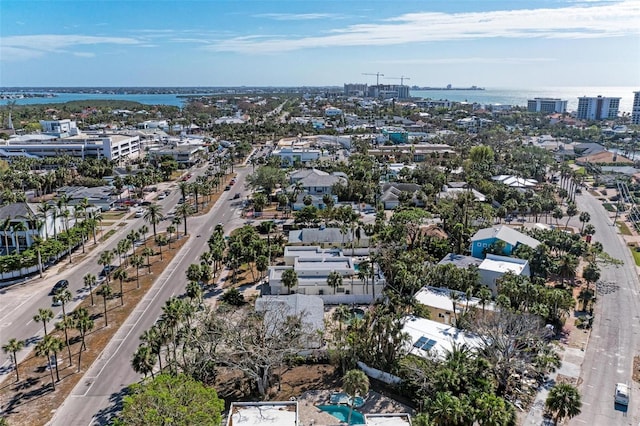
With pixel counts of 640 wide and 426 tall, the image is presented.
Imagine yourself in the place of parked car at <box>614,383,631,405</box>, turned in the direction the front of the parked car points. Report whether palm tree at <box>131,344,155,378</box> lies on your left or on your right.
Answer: on your left

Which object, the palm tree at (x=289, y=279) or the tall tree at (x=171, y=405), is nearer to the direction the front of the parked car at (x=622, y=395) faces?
the palm tree

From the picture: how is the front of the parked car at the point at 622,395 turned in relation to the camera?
facing away from the viewer

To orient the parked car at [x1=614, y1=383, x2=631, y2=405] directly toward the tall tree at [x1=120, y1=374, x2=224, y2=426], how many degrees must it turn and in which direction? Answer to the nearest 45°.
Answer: approximately 135° to its left

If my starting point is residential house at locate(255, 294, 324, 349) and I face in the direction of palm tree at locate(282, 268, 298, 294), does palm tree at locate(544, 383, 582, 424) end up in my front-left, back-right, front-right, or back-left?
back-right

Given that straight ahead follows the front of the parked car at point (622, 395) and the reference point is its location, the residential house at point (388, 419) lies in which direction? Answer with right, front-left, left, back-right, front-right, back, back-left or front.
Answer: back-left

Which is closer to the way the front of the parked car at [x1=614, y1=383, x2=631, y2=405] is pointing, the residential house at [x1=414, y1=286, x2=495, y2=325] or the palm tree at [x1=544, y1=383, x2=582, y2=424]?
the residential house

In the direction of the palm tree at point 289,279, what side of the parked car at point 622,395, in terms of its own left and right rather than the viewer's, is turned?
left

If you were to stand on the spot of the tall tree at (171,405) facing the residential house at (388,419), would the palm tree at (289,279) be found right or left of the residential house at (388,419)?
left
